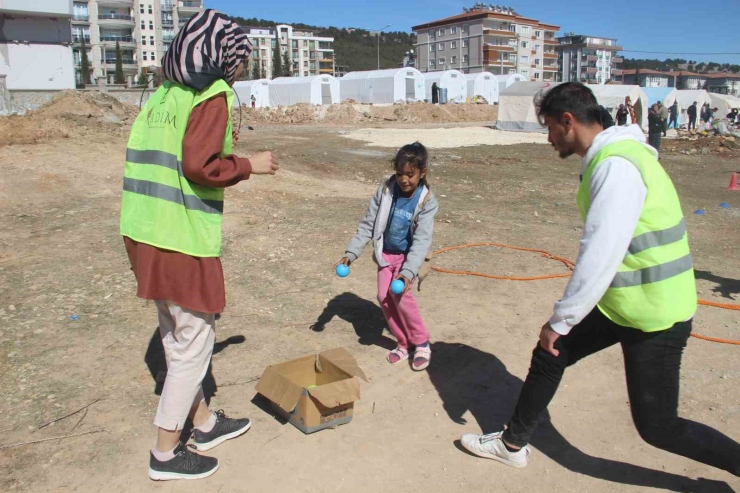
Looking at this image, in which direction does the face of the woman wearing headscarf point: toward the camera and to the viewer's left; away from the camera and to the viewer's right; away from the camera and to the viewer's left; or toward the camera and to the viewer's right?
away from the camera and to the viewer's right

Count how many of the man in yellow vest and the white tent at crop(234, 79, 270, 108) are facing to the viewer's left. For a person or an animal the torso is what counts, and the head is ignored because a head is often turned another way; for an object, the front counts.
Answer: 1

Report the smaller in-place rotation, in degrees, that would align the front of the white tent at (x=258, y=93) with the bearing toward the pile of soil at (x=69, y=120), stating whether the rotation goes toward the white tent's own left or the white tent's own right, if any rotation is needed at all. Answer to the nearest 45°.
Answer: approximately 45° to the white tent's own right

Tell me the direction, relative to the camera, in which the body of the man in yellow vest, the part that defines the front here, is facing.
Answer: to the viewer's left

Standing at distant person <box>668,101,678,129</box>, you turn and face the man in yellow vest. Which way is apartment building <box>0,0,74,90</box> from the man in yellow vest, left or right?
right

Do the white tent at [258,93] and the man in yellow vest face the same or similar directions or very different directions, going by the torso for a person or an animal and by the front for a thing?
very different directions

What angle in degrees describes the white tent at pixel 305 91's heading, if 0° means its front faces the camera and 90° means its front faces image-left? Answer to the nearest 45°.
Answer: approximately 315°

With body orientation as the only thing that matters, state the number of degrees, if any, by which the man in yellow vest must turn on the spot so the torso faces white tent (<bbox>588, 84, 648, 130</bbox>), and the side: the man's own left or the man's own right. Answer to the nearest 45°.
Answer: approximately 90° to the man's own right

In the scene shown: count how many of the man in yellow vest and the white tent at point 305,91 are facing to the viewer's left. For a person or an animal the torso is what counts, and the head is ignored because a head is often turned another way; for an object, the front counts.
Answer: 1
